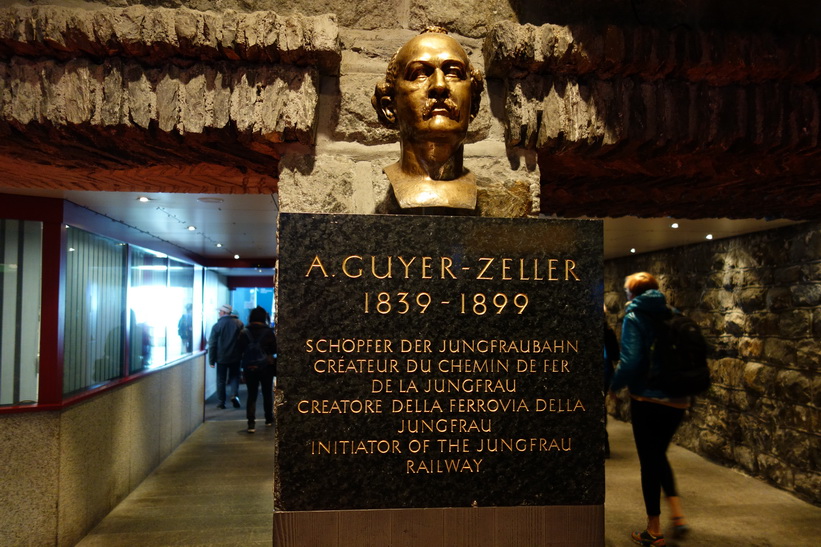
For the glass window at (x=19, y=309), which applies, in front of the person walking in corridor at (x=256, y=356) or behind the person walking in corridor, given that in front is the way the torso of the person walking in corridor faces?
behind

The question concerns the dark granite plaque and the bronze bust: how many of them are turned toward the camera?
2

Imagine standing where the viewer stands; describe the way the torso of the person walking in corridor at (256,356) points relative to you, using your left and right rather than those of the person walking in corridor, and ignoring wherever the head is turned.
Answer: facing away from the viewer

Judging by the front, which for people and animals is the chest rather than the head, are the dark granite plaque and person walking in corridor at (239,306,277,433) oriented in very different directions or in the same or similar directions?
very different directions

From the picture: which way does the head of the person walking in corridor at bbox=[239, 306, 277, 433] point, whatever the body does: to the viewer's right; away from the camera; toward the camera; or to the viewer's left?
away from the camera

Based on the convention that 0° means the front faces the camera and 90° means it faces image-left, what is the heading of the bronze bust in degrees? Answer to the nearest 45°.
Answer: approximately 0°

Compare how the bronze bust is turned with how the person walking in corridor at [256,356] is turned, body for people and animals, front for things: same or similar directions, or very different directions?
very different directions

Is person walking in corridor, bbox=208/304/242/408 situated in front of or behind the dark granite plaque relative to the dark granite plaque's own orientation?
behind
